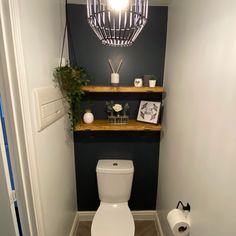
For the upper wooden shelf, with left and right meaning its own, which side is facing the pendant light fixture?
front

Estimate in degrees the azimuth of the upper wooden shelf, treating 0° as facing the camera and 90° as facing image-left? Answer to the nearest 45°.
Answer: approximately 0°

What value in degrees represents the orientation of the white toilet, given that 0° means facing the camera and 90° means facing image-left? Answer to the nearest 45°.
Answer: approximately 0°

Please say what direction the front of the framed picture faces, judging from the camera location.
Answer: facing the viewer and to the left of the viewer

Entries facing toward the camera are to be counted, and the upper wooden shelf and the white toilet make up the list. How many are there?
2

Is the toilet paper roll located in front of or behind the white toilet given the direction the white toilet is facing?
in front

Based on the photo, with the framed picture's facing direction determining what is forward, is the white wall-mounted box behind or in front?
in front
